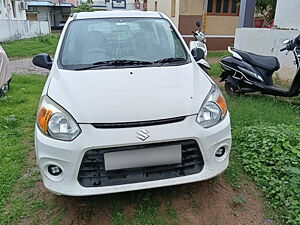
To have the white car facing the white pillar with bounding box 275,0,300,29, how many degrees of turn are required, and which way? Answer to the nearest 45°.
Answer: approximately 135° to its left

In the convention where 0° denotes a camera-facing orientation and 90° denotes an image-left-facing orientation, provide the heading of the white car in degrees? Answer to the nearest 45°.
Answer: approximately 0°

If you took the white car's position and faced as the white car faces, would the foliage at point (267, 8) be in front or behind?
behind

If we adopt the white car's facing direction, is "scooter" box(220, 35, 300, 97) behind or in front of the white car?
behind
